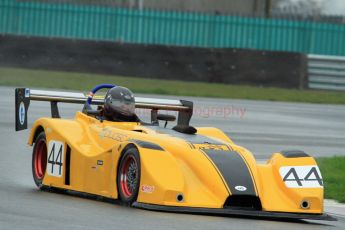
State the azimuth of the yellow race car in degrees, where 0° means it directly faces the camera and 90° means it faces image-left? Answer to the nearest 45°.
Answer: approximately 315°
